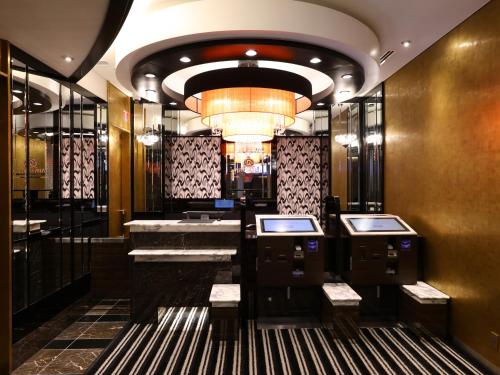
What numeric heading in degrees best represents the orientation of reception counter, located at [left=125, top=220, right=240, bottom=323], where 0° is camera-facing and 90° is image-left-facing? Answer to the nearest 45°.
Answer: approximately 0°

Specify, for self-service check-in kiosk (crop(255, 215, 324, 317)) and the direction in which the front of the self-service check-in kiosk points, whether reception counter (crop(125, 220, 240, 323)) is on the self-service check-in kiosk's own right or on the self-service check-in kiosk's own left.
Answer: on the self-service check-in kiosk's own right

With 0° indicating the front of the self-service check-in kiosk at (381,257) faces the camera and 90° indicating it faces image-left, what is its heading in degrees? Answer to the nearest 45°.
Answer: approximately 0°

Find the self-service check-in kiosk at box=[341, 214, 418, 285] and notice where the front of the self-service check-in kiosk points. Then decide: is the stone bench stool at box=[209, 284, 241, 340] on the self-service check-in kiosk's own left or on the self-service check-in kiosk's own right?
on the self-service check-in kiosk's own right

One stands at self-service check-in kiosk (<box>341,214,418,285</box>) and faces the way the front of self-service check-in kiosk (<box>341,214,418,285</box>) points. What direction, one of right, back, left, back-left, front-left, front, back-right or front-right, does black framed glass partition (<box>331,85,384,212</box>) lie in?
back

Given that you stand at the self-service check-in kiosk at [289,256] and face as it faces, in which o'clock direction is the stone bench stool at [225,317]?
The stone bench stool is roughly at 2 o'clock from the self-service check-in kiosk.

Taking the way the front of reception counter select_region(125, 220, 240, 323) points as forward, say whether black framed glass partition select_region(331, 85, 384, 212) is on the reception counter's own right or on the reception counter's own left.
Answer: on the reception counter's own left

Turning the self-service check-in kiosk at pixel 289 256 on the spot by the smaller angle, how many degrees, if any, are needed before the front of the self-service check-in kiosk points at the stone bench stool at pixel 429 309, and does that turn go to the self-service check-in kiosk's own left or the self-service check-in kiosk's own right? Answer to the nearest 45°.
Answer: approximately 90° to the self-service check-in kiosk's own left
